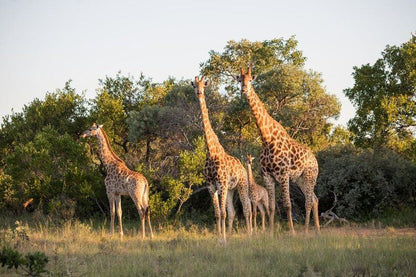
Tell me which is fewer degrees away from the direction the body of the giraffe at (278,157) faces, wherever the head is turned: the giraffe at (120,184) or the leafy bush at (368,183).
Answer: the giraffe

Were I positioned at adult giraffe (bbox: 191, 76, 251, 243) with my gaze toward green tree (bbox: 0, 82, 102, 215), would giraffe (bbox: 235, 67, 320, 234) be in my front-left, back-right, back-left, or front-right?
back-right

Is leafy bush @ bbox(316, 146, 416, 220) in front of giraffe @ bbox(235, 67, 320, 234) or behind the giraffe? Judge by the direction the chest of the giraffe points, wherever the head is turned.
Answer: behind

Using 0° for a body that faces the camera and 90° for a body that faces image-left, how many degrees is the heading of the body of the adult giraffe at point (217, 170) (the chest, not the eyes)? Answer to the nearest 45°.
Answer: approximately 45°

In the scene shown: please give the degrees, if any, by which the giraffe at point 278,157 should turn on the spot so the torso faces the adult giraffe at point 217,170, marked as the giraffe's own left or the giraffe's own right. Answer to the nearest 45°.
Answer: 0° — it already faces it

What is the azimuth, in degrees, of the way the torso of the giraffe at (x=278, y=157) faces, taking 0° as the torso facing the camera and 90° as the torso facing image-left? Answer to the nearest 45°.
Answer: approximately 45°

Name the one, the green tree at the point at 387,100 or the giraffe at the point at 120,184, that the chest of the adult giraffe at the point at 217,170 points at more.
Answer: the giraffe

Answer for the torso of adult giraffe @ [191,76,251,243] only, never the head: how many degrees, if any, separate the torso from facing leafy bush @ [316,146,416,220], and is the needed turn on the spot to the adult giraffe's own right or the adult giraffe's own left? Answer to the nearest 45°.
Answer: approximately 180°

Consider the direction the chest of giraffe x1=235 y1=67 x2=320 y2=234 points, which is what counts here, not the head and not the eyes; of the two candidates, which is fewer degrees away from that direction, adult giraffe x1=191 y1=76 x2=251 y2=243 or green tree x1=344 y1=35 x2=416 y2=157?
the adult giraffe

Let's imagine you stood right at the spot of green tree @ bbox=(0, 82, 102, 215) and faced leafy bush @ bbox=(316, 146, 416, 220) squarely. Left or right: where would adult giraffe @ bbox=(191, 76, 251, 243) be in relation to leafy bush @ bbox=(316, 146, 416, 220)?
right

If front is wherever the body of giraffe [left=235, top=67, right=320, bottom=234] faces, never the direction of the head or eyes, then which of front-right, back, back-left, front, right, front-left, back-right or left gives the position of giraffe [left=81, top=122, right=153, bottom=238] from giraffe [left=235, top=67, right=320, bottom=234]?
front-right

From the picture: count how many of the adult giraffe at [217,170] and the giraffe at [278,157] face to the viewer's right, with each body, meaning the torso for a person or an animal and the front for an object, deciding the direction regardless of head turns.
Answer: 0

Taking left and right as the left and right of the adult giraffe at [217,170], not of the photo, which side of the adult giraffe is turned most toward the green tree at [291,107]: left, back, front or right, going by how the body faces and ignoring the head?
back
